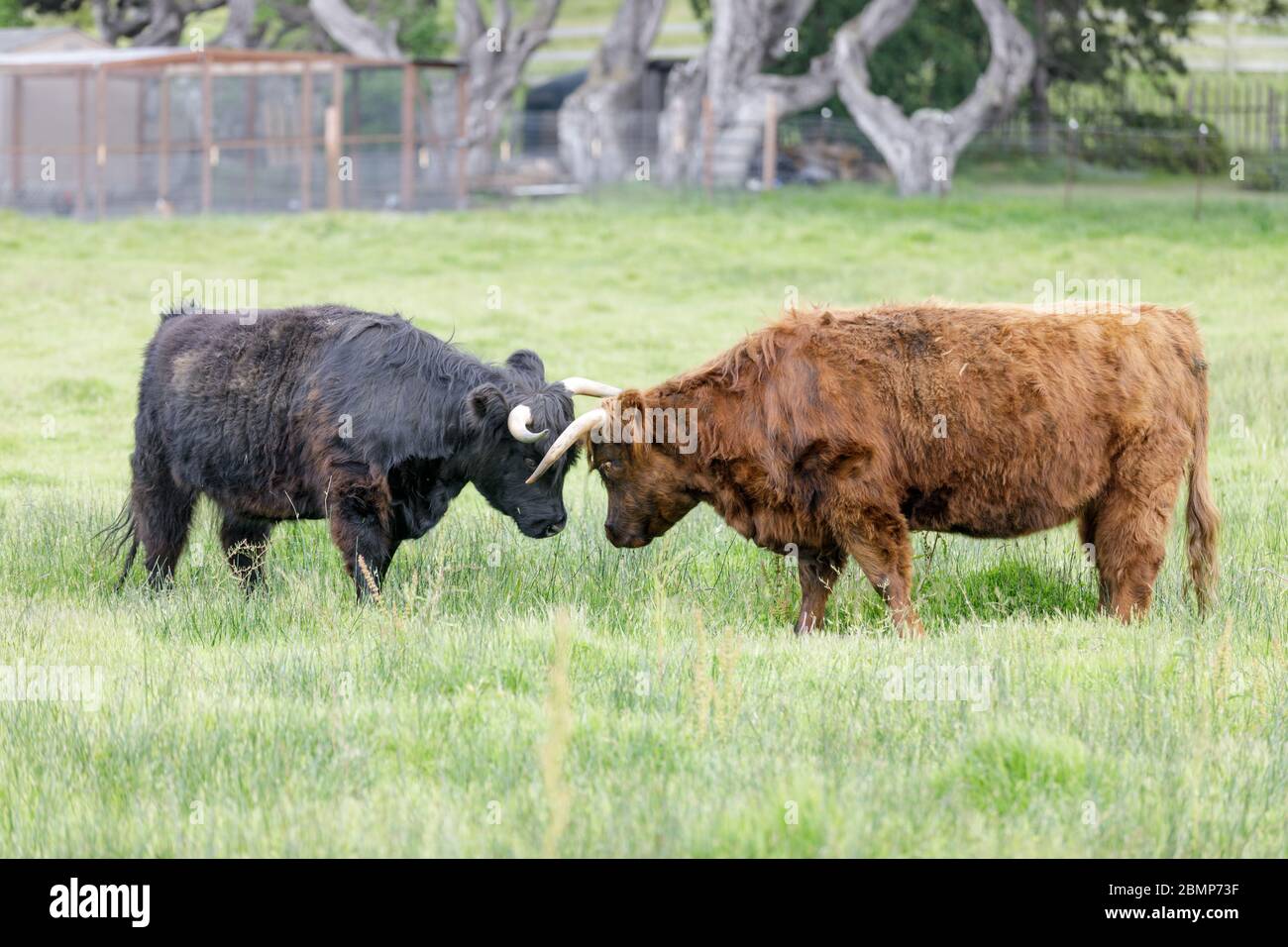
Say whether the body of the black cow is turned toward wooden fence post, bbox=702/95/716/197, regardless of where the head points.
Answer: no

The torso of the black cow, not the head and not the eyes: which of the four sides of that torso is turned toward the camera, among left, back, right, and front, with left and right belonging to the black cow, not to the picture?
right

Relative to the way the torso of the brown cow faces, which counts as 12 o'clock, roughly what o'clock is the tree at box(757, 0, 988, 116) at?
The tree is roughly at 3 o'clock from the brown cow.

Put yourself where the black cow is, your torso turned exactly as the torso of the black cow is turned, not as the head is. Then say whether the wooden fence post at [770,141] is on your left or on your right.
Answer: on your left

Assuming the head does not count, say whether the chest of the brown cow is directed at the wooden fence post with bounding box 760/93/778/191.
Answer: no

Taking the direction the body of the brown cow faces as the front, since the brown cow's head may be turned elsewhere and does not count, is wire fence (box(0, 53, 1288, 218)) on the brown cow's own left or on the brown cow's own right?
on the brown cow's own right

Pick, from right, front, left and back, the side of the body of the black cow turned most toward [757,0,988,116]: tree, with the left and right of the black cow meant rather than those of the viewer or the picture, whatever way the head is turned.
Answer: left

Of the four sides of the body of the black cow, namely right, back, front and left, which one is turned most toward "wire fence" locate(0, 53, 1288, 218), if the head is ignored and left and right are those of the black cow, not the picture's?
left

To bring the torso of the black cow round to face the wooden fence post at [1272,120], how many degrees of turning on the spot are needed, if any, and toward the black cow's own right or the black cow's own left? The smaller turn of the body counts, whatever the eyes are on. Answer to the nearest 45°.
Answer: approximately 45° to the black cow's own left

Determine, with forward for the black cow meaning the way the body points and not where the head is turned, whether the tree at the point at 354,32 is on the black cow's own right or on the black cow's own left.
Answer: on the black cow's own left

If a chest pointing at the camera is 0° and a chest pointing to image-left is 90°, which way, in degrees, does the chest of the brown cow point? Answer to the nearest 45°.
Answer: approximately 90°

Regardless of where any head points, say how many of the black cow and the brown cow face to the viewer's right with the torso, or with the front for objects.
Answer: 1

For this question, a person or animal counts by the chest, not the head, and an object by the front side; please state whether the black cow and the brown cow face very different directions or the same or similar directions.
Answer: very different directions
